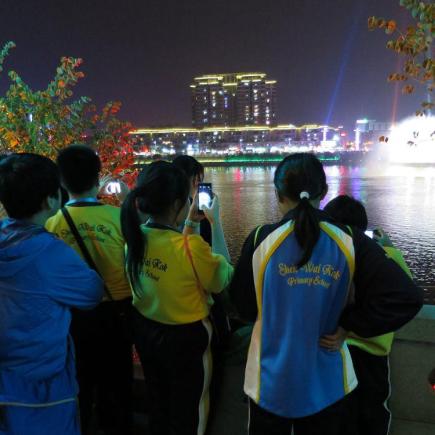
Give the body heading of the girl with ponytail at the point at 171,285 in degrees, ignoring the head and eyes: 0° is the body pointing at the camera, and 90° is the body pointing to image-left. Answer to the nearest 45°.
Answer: approximately 225°

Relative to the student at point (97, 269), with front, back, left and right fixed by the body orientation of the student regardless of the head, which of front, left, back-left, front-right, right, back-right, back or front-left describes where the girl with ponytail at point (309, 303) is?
back-right

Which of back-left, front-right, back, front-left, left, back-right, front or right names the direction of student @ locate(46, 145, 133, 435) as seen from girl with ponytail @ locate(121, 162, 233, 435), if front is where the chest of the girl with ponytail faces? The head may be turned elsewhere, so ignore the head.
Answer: left

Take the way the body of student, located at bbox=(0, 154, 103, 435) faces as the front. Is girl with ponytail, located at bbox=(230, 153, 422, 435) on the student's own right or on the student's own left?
on the student's own right

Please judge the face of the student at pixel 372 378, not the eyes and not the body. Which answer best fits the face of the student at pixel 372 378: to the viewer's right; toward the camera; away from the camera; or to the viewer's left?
away from the camera

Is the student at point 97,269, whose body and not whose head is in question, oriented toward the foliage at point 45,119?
yes

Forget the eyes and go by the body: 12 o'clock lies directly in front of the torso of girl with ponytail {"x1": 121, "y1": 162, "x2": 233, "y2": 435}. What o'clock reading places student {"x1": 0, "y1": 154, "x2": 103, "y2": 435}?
The student is roughly at 7 o'clock from the girl with ponytail.

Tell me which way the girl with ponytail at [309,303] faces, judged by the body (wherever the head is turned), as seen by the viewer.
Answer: away from the camera

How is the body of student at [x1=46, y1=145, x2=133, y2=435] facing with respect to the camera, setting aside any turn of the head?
away from the camera

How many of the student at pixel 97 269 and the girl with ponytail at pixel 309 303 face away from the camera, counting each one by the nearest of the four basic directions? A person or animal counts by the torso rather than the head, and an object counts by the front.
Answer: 2

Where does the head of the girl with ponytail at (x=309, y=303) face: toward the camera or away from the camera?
away from the camera

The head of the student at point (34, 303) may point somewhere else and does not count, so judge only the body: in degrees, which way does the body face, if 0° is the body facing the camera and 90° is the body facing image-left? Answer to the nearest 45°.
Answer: approximately 225°

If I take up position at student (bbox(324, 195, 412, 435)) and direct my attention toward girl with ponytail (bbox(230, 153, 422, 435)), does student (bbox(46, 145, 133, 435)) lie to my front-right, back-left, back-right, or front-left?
front-right

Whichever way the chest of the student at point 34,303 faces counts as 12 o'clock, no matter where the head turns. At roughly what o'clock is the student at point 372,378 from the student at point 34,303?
the student at point 372,378 is roughly at 2 o'clock from the student at point 34,303.
